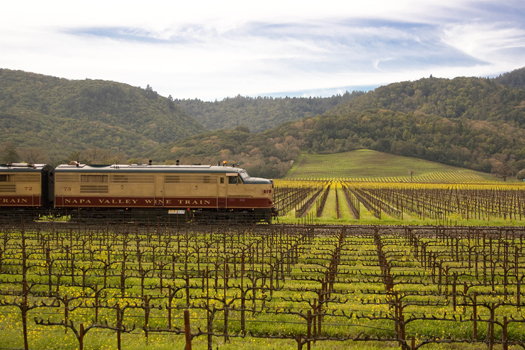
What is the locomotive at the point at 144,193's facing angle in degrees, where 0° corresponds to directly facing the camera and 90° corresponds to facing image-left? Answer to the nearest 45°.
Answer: approximately 270°
